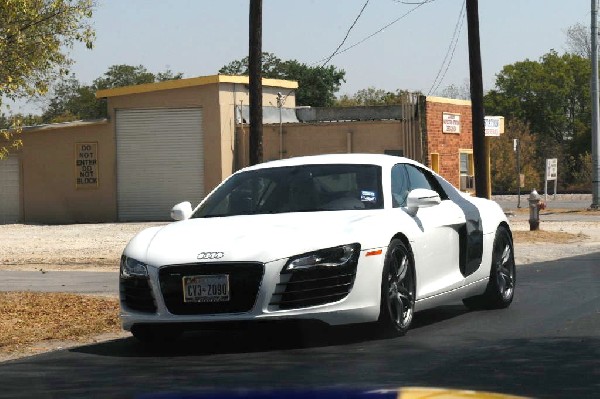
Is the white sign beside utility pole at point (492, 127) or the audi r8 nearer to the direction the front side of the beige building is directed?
the audi r8

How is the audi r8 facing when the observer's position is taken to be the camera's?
facing the viewer and to the left of the viewer

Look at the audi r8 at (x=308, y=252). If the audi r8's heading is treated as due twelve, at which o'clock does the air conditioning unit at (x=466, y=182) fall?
The air conditioning unit is roughly at 5 o'clock from the audi r8.

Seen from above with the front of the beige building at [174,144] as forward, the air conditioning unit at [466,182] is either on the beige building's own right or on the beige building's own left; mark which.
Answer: on the beige building's own left

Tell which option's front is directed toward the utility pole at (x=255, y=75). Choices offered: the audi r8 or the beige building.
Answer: the beige building

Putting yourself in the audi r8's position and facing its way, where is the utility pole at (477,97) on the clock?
The utility pole is roughly at 5 o'clock from the audi r8.

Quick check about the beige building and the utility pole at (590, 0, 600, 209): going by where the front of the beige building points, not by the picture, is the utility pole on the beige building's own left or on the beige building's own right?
on the beige building's own left

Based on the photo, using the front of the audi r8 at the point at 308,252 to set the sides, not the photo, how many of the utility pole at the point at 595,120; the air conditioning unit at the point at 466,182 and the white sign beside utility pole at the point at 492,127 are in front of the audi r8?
0

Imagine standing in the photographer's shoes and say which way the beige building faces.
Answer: facing the viewer

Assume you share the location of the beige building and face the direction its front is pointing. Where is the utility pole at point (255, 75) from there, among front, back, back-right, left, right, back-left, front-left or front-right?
front

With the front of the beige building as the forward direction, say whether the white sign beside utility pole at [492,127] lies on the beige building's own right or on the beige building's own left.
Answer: on the beige building's own left

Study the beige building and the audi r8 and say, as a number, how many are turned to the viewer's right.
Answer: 0

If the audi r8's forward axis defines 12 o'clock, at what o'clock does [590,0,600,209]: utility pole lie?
The utility pole is roughly at 5 o'clock from the audi r8.

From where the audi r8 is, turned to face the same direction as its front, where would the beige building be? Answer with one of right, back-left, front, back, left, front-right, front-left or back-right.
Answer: back-right

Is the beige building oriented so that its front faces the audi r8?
yes
